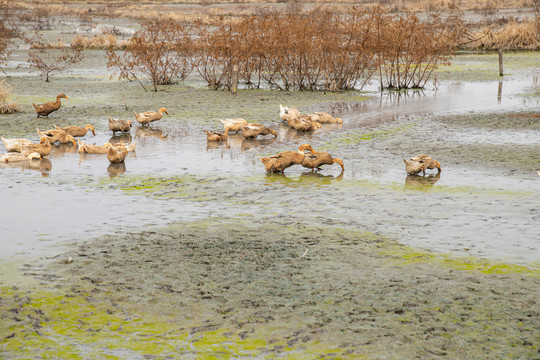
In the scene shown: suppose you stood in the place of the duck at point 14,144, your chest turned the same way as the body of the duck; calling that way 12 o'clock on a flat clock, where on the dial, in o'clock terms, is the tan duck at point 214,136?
The tan duck is roughly at 12 o'clock from the duck.

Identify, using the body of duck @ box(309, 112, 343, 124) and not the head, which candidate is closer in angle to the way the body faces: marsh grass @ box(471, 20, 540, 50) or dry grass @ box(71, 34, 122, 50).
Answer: the marsh grass

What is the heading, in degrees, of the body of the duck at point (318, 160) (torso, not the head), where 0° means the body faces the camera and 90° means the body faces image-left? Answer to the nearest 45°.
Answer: approximately 270°

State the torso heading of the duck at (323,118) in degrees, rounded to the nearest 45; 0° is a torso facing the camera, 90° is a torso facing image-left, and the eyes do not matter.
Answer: approximately 270°

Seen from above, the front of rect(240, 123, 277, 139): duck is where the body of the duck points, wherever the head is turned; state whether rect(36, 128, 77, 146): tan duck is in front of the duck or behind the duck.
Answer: behind

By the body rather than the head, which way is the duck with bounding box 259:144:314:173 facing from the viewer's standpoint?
to the viewer's right

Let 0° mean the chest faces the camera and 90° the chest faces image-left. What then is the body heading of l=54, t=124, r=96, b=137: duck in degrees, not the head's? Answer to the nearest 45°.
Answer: approximately 270°

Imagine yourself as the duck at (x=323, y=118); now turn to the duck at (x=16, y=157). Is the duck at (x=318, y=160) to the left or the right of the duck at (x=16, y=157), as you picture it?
left

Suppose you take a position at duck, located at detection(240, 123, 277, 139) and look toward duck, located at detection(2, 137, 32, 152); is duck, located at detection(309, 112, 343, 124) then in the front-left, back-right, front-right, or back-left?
back-right

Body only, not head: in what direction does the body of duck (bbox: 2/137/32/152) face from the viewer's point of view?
to the viewer's right

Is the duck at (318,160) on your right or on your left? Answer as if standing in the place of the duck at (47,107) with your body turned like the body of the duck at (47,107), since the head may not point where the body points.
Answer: on your right
